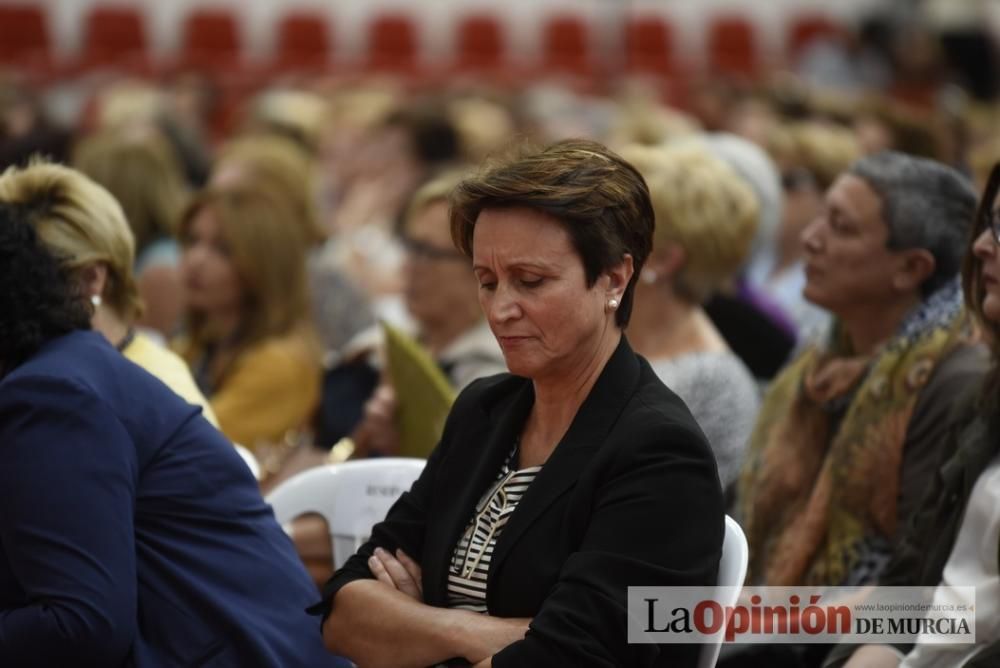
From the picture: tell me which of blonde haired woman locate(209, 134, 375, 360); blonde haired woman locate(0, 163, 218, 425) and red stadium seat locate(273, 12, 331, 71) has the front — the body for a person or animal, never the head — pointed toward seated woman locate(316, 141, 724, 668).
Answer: the red stadium seat

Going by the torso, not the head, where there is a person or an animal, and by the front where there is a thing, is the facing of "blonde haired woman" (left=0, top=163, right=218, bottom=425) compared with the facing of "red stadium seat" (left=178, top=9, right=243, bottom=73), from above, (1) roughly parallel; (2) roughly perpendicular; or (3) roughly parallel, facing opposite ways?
roughly perpendicular

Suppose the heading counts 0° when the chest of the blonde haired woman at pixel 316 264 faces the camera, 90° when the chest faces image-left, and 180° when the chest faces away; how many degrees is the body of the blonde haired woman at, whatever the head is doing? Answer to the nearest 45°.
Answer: approximately 90°

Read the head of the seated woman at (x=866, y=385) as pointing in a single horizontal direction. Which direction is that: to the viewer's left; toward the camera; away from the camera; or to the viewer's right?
to the viewer's left

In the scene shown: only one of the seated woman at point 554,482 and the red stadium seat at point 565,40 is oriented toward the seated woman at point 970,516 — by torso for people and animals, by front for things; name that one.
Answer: the red stadium seat

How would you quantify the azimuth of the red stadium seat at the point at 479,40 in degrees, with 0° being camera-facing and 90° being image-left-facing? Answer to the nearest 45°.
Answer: approximately 0°

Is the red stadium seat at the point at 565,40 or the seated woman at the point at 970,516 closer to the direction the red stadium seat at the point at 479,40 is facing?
the seated woman

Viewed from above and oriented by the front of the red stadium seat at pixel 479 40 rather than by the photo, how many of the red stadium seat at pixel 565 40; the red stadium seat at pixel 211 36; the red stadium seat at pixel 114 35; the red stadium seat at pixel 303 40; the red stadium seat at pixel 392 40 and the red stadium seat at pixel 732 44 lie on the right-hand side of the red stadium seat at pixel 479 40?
4

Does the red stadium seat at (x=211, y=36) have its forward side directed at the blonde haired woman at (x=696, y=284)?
yes

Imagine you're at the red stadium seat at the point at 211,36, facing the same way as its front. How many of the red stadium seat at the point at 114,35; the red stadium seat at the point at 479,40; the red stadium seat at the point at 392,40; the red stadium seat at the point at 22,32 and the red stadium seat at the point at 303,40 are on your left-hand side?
3

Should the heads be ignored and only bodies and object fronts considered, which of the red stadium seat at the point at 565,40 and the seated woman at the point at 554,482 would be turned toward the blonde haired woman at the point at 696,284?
the red stadium seat

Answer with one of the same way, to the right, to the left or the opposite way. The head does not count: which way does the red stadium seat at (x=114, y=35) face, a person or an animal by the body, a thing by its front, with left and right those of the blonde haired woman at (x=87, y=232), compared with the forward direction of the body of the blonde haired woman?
to the left

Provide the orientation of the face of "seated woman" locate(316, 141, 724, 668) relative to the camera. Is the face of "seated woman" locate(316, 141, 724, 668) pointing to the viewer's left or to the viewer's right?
to the viewer's left

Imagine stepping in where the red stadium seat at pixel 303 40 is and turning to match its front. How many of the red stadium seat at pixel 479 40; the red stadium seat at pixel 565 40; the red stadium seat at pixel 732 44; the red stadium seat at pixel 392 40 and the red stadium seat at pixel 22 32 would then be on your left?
4
